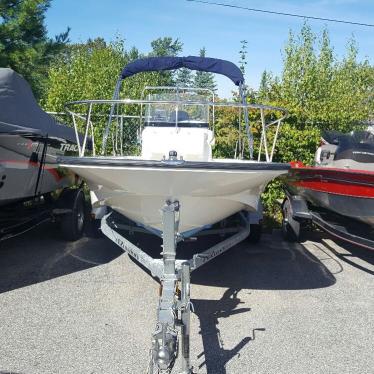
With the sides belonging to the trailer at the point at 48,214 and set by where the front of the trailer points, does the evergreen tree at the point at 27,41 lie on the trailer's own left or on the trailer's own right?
on the trailer's own right

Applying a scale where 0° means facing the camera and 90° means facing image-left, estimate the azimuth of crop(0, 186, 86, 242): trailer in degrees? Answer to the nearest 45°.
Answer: approximately 45°

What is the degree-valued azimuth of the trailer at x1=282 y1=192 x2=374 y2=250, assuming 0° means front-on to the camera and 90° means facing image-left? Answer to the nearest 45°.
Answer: approximately 315°

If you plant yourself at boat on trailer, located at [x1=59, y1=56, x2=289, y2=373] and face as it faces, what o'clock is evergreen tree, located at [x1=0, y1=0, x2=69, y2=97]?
The evergreen tree is roughly at 5 o'clock from the boat on trailer.

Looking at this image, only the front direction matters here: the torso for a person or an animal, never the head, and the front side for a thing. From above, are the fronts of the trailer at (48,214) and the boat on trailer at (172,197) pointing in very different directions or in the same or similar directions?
same or similar directions

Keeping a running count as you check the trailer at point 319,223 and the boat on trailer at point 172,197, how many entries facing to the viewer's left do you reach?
0

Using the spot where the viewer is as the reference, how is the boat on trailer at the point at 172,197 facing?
facing the viewer

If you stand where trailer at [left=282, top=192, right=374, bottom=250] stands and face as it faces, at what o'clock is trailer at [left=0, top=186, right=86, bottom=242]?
trailer at [left=0, top=186, right=86, bottom=242] is roughly at 4 o'clock from trailer at [left=282, top=192, right=374, bottom=250].

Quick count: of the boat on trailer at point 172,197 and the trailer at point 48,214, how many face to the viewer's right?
0

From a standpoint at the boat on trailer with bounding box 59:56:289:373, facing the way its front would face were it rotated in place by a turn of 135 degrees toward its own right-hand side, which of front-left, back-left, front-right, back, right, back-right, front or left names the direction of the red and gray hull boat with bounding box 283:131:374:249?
right

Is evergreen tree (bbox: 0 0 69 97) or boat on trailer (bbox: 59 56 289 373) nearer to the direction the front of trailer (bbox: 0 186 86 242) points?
the boat on trailer

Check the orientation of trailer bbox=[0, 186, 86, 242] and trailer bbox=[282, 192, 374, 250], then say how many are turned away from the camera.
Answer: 0

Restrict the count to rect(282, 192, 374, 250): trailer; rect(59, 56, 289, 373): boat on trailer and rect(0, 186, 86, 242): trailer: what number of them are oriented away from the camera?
0

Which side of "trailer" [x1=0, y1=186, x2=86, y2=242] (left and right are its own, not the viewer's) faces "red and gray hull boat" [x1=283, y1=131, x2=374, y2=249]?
left

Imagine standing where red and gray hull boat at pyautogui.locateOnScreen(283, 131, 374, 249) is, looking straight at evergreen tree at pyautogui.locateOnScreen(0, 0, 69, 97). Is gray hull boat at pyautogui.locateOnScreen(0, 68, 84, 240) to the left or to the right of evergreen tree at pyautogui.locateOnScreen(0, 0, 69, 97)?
left
